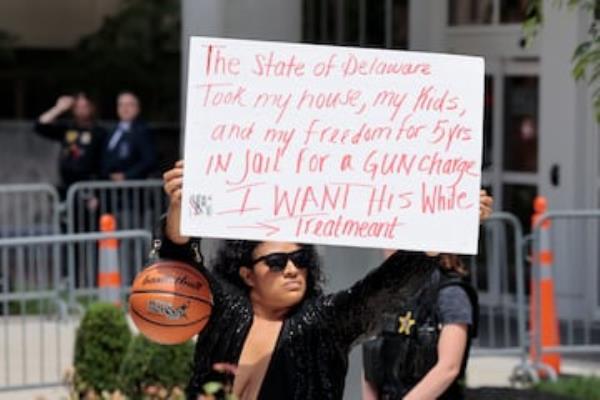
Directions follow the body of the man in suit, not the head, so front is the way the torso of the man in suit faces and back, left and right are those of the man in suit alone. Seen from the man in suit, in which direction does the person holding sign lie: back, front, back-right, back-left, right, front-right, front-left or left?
front-left

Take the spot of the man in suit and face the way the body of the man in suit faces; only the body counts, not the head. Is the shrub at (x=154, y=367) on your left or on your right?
on your left

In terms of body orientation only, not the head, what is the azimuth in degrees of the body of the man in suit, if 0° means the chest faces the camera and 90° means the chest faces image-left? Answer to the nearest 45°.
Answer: approximately 45°

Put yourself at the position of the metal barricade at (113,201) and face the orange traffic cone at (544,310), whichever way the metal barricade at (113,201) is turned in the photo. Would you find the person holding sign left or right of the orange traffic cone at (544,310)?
right

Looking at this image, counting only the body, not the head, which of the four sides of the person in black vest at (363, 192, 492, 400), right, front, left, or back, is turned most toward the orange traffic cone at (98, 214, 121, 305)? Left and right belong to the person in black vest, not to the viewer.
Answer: right

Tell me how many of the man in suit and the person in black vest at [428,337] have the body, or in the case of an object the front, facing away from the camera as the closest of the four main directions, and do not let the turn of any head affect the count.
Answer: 0

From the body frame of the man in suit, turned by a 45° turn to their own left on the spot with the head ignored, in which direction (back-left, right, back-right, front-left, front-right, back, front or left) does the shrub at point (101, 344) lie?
front

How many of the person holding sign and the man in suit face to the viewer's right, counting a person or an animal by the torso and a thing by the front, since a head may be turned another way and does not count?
0

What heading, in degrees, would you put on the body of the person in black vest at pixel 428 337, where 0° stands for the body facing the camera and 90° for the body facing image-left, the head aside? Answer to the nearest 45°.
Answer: approximately 45°
